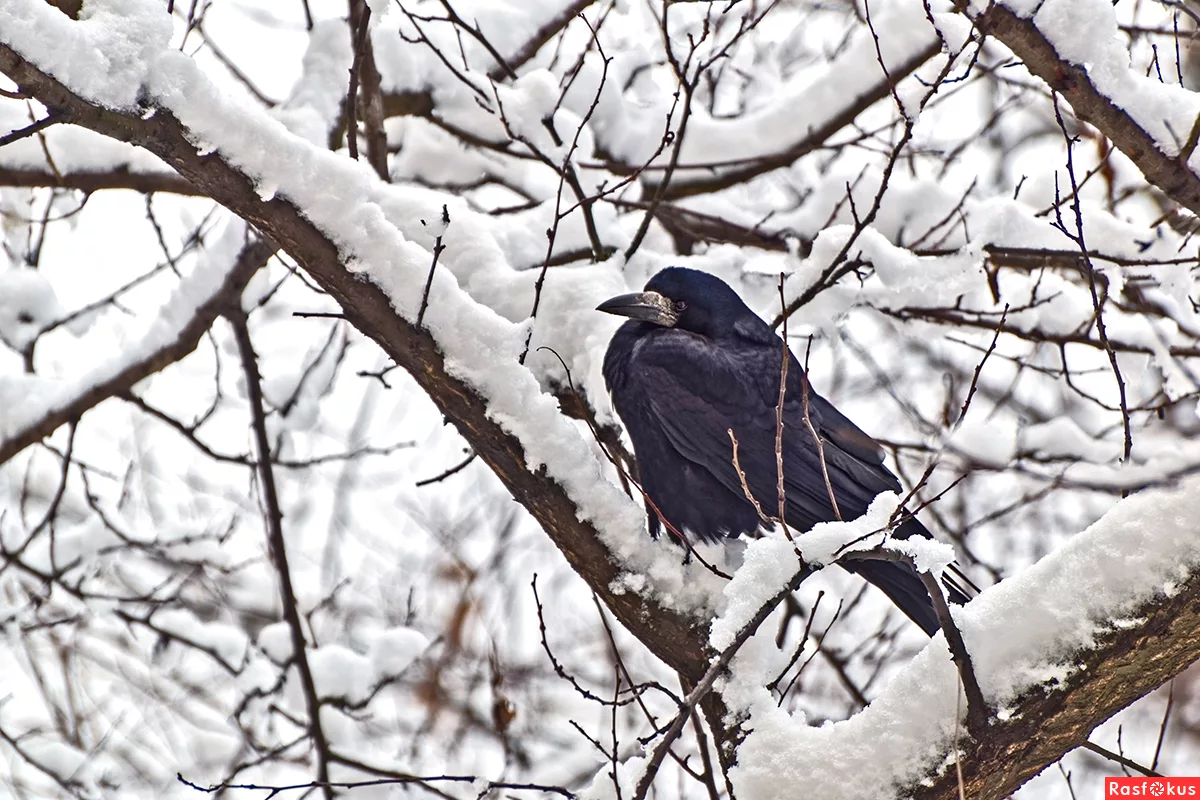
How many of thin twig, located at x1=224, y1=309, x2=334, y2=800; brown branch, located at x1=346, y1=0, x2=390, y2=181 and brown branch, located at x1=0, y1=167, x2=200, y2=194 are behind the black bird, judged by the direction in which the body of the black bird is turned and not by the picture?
0

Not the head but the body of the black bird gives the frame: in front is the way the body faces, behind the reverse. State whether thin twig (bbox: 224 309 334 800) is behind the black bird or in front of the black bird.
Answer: in front

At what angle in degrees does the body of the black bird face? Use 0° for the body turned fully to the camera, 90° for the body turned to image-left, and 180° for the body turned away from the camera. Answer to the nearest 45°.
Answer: approximately 90°

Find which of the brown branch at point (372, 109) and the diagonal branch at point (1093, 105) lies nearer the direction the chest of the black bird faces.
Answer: the brown branch
